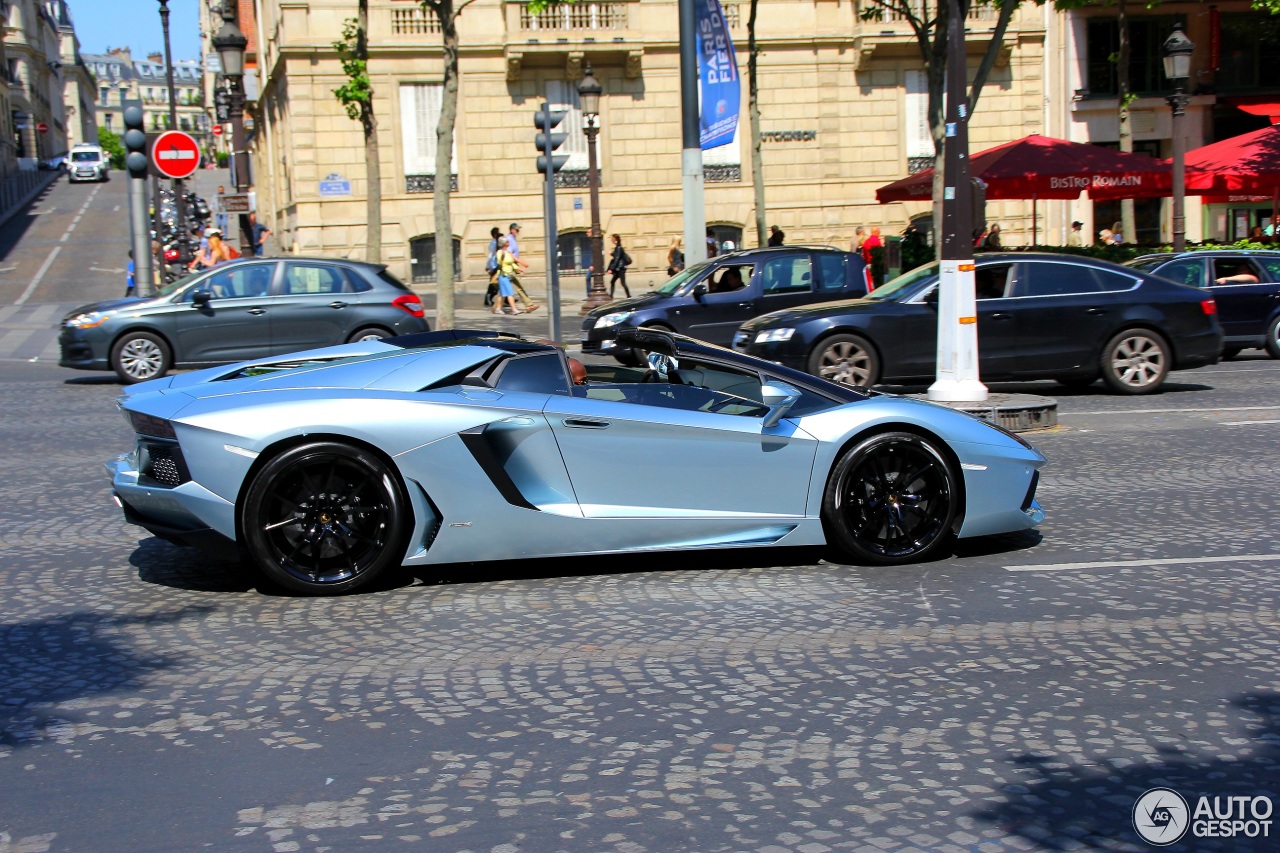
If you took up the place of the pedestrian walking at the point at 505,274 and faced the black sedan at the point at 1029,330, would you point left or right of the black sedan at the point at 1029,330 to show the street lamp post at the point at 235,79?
right

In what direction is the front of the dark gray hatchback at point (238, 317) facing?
to the viewer's left

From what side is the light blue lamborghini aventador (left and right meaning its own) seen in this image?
right

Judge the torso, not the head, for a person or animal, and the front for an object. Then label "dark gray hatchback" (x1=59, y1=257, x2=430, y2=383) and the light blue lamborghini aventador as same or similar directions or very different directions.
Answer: very different directions

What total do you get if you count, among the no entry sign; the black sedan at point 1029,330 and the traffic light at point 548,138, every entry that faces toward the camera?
1

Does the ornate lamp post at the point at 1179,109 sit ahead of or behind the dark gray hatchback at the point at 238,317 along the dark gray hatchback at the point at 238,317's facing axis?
behind

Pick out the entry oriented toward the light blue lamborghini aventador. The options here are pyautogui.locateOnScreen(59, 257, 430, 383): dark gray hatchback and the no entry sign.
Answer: the no entry sign

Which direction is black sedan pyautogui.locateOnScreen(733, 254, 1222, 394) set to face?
to the viewer's left

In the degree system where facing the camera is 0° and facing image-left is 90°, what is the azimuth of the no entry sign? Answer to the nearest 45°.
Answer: approximately 0°

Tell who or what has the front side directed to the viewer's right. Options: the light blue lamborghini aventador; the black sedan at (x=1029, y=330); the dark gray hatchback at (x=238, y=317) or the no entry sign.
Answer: the light blue lamborghini aventador

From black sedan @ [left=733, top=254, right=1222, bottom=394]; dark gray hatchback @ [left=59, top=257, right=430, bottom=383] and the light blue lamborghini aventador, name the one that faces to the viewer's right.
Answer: the light blue lamborghini aventador

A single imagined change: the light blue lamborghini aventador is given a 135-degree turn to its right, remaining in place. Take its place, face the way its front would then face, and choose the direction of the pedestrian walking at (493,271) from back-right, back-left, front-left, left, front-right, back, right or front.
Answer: back-right
